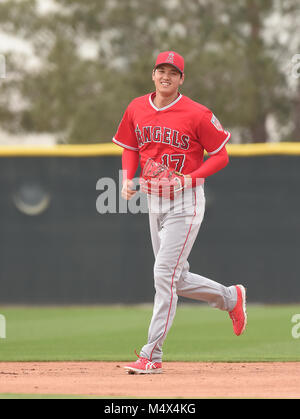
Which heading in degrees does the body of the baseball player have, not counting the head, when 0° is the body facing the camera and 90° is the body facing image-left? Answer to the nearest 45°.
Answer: approximately 45°

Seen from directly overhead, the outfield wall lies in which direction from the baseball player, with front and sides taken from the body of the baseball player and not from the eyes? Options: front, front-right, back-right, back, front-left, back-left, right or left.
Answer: back-right

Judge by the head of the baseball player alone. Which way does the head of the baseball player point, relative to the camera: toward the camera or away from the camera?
toward the camera
